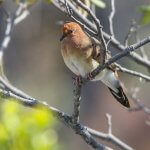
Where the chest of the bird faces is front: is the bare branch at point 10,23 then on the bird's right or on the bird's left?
on the bird's right

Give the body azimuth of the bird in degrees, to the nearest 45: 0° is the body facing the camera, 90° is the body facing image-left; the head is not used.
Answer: approximately 45°

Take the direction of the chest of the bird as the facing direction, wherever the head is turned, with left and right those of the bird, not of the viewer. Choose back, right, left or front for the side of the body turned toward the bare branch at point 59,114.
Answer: front
